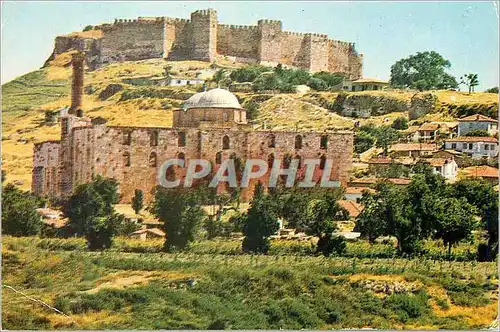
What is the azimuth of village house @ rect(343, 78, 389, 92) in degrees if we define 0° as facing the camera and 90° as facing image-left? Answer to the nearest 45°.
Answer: approximately 0°

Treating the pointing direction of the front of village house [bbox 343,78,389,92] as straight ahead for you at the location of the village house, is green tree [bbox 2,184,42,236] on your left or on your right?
on your right

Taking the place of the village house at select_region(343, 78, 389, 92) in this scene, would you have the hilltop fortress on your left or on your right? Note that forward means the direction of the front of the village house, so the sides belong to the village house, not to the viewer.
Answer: on your right

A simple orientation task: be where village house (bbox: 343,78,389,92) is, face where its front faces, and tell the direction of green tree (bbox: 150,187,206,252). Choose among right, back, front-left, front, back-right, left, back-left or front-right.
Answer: front-right

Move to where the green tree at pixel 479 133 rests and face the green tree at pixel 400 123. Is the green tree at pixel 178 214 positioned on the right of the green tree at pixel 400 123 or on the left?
left

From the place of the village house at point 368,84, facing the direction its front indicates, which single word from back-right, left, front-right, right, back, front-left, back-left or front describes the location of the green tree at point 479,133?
front-left

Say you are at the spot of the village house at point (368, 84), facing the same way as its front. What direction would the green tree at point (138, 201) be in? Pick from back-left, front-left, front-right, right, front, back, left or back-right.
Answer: front-right

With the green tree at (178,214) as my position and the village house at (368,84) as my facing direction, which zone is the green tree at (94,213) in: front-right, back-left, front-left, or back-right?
back-left
